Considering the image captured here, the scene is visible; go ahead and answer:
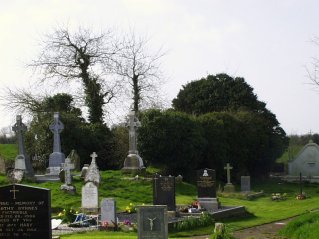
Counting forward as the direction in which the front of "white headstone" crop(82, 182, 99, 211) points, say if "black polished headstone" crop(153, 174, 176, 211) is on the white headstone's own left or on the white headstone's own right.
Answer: on the white headstone's own left

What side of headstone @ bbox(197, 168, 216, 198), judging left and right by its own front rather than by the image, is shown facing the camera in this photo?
front

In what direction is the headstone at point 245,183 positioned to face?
toward the camera

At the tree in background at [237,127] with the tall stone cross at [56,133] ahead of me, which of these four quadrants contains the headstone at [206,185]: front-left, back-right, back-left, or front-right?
front-left

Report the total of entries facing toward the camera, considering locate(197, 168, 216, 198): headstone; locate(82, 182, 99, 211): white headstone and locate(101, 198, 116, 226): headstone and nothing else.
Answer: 3

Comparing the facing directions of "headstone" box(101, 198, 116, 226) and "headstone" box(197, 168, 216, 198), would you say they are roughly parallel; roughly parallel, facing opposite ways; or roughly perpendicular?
roughly parallel

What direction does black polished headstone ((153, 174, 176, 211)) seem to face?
toward the camera

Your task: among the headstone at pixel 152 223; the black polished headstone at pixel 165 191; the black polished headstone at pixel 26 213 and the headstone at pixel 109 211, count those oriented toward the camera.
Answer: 4

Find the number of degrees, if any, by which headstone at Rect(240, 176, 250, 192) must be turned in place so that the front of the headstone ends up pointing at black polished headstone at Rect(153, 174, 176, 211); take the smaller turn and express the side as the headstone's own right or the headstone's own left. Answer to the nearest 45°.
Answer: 0° — it already faces it

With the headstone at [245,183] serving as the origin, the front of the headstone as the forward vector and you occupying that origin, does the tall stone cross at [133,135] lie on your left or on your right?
on your right

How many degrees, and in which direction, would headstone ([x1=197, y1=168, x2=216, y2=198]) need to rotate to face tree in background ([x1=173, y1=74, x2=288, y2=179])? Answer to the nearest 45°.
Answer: approximately 180°
